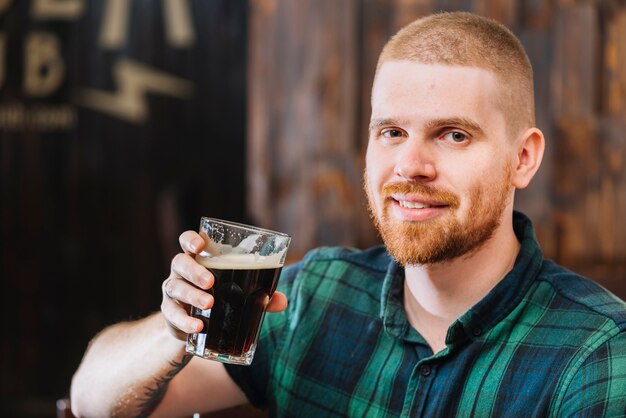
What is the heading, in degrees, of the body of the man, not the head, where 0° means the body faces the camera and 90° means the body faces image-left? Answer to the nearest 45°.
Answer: approximately 45°
